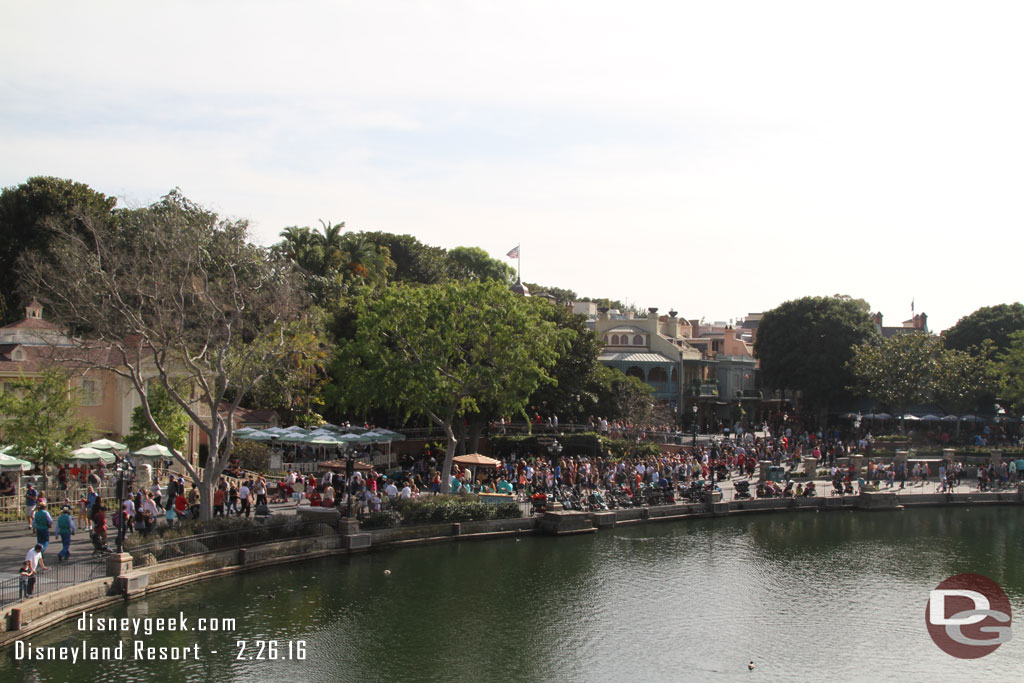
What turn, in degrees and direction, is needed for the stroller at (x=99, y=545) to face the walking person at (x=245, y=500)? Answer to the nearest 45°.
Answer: approximately 180°

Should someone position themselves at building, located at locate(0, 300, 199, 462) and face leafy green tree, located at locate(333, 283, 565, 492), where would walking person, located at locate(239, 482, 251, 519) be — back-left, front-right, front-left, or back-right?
front-right

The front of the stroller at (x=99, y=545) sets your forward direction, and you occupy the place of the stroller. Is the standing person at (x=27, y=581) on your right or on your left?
on your right

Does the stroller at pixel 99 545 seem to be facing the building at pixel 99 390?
no

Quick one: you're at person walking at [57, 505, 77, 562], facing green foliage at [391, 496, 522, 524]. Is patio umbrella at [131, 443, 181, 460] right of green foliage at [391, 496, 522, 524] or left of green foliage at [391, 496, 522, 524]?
left
